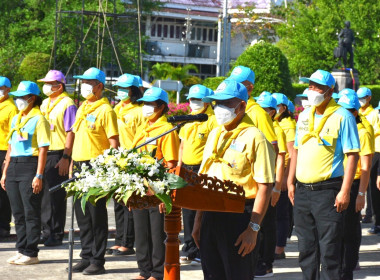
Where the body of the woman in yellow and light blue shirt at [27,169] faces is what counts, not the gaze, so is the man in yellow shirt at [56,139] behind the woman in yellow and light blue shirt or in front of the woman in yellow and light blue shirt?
behind

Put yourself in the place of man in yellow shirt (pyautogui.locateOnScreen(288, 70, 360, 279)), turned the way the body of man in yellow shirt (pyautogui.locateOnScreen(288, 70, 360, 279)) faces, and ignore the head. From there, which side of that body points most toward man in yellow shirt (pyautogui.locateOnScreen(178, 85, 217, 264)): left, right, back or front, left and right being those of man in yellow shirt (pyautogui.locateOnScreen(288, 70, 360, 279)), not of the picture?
right

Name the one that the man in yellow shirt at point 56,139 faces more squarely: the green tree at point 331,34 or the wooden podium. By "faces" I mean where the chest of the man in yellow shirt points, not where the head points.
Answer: the wooden podium

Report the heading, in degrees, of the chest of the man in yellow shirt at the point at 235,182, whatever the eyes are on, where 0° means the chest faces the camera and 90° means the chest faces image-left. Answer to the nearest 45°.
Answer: approximately 45°

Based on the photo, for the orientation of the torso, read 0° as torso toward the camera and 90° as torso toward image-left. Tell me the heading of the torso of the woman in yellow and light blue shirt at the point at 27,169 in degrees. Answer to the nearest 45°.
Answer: approximately 45°

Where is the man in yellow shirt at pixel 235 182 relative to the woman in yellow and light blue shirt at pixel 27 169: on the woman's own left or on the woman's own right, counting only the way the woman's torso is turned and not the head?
on the woman's own left
